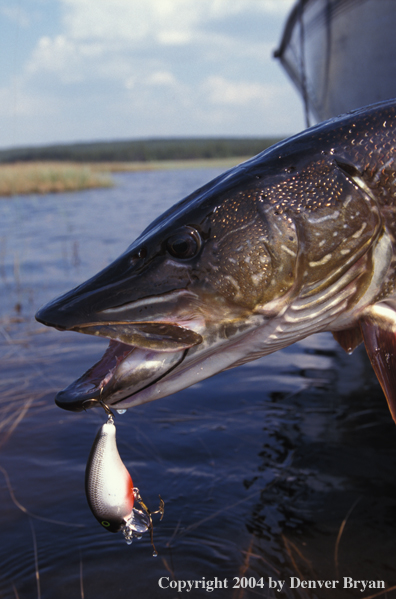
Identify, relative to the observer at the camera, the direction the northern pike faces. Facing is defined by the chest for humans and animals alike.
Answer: facing to the left of the viewer
